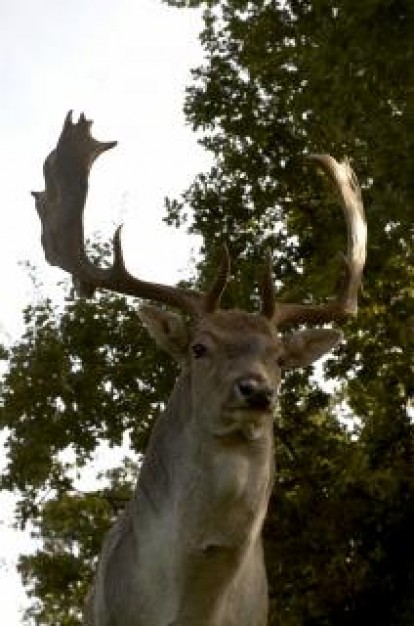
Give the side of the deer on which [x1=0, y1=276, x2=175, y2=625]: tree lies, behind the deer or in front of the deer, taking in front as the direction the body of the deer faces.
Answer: behind

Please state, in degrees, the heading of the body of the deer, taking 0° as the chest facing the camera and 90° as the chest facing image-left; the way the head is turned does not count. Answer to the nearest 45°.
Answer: approximately 315°
